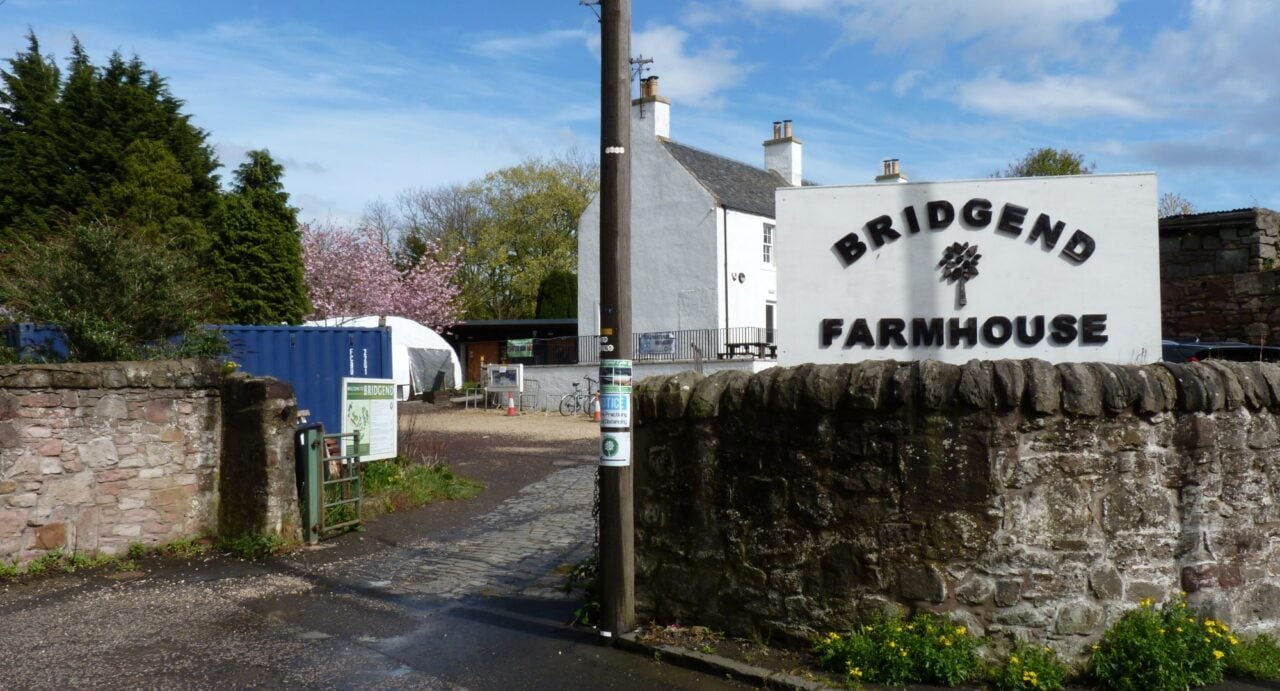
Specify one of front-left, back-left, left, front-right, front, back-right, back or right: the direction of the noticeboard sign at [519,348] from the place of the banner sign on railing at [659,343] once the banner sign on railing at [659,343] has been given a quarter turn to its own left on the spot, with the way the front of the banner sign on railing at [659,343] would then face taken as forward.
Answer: back-left

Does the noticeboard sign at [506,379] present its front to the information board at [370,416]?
yes

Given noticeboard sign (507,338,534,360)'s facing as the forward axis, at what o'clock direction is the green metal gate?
The green metal gate is roughly at 12 o'clock from the noticeboard sign.

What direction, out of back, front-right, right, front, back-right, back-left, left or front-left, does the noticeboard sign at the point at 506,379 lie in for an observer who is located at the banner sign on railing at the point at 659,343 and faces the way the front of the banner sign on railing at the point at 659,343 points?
right

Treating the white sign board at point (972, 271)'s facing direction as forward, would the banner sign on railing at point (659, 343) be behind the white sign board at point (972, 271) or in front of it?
behind

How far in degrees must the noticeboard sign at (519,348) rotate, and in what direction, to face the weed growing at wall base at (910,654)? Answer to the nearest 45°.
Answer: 0° — it already faces it

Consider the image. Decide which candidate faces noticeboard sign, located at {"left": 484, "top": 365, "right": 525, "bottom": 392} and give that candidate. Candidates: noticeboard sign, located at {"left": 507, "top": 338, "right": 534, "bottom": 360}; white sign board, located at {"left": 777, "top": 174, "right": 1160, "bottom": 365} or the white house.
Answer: noticeboard sign, located at {"left": 507, "top": 338, "right": 534, "bottom": 360}

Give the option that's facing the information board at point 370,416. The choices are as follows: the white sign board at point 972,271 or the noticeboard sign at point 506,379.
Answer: the noticeboard sign

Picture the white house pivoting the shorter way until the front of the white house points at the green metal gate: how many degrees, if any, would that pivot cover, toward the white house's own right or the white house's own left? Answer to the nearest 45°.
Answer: approximately 45° to the white house's own right

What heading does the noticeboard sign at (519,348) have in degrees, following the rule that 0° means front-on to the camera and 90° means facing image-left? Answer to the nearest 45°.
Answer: approximately 0°

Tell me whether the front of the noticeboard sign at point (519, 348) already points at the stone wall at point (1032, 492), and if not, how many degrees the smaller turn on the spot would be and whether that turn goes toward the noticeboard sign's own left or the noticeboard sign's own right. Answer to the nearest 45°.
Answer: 0° — it already faces it

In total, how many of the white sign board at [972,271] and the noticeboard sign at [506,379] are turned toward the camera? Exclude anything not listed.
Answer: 2
